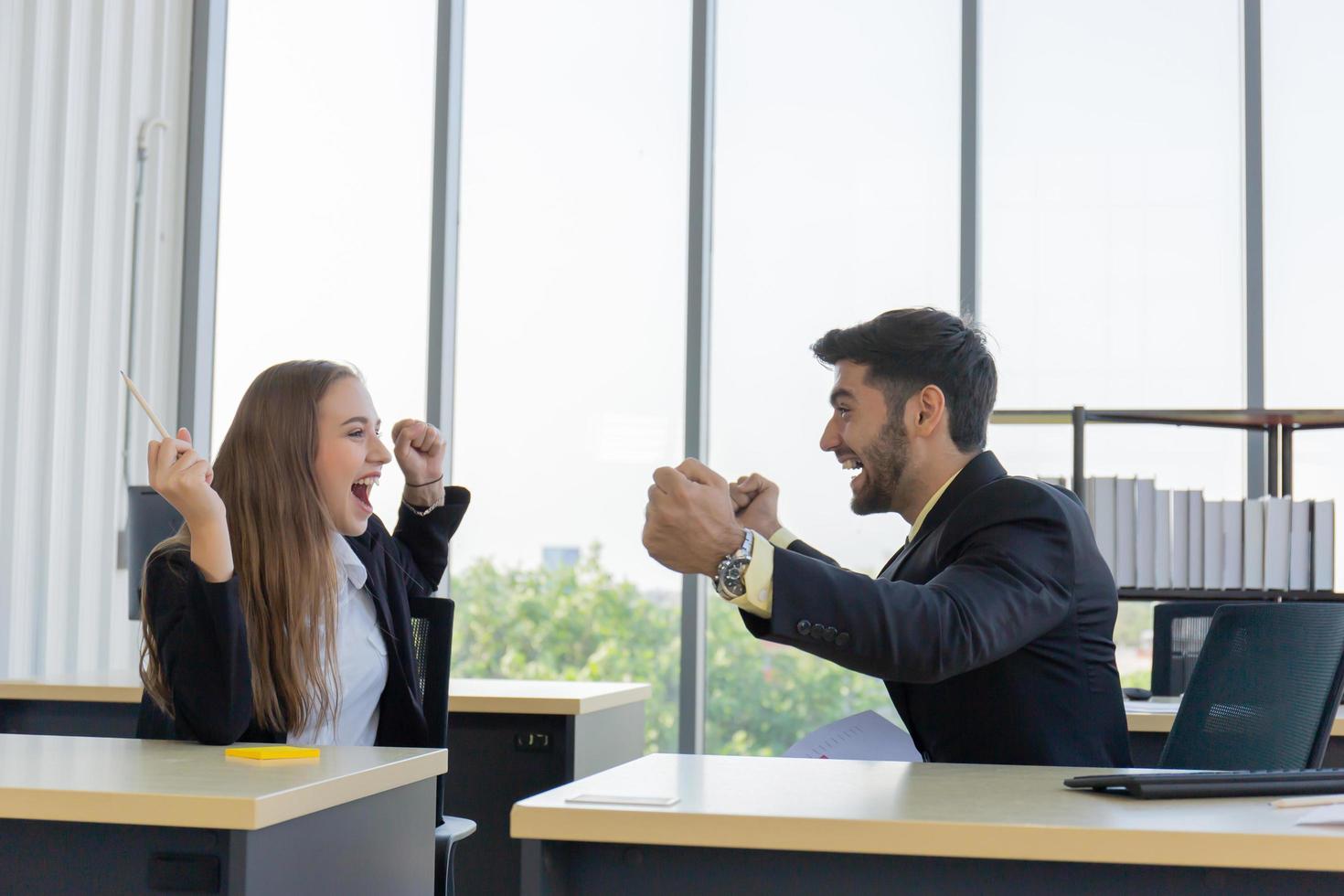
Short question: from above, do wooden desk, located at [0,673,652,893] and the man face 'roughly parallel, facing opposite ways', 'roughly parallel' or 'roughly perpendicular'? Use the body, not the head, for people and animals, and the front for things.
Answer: roughly perpendicular

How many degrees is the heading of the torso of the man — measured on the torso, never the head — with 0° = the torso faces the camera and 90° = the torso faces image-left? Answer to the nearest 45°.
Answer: approximately 90°

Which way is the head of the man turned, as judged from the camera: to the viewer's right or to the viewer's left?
to the viewer's left

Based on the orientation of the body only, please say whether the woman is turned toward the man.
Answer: yes

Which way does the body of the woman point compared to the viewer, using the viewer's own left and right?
facing the viewer and to the right of the viewer

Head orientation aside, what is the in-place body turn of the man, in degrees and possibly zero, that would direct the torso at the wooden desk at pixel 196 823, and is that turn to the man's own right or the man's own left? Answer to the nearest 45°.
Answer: approximately 45° to the man's own left
